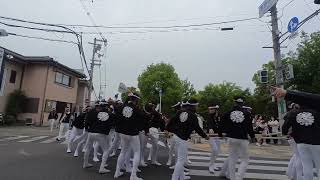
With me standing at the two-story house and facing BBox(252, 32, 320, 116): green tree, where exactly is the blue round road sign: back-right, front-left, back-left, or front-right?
front-right

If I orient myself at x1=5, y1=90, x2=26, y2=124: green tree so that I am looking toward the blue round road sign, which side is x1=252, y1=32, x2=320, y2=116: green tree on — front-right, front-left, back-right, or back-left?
front-left

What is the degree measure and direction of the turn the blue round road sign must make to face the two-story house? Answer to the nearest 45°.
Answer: approximately 45° to its right
